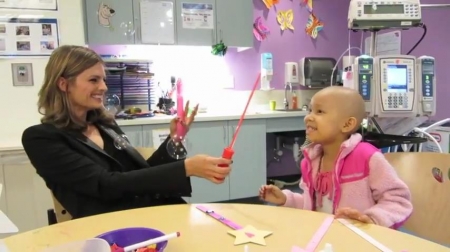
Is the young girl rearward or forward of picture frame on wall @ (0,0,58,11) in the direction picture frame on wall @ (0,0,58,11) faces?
forward

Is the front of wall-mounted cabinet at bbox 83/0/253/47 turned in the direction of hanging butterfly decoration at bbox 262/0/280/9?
no

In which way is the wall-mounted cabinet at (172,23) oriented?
toward the camera

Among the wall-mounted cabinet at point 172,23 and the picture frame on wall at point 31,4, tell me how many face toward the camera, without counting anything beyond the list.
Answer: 2

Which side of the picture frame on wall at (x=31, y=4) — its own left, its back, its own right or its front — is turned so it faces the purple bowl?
front

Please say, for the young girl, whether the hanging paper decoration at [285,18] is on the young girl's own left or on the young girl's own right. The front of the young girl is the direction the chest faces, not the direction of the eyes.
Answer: on the young girl's own right

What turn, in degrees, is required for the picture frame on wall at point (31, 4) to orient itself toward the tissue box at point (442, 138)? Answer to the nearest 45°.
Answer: approximately 90° to its left

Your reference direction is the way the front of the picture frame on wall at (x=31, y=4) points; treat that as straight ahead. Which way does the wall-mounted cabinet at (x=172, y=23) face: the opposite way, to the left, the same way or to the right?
the same way

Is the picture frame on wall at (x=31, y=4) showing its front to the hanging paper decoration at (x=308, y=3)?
no

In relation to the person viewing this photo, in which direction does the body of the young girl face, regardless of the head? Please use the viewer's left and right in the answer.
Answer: facing the viewer and to the left of the viewer

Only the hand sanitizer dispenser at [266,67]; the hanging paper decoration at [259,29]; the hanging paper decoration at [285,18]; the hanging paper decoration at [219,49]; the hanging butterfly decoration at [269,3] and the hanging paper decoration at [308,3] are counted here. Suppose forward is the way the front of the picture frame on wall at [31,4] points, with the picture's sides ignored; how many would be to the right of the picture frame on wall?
0

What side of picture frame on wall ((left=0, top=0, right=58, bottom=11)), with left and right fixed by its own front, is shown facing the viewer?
front

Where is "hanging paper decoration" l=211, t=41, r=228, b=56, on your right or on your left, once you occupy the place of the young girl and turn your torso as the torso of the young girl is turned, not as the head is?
on your right

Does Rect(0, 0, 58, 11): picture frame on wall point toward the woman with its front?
yes

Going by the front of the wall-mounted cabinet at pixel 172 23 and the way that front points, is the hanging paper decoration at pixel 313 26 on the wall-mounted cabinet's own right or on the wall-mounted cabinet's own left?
on the wall-mounted cabinet's own left

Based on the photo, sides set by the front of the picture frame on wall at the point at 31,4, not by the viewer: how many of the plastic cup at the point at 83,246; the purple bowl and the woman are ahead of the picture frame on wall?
3

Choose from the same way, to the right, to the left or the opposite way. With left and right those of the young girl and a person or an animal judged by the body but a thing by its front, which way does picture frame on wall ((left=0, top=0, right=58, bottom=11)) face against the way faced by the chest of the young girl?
to the left

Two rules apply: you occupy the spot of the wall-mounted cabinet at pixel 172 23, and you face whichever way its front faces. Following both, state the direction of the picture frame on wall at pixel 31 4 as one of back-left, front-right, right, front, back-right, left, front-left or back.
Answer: front-right
